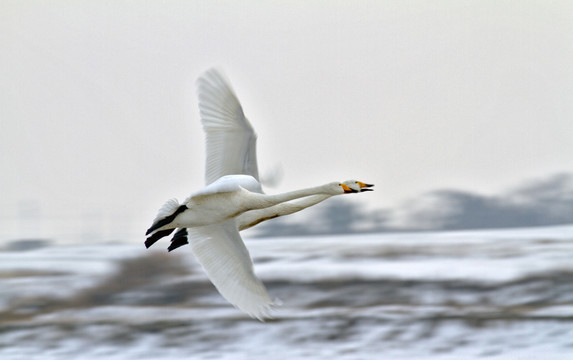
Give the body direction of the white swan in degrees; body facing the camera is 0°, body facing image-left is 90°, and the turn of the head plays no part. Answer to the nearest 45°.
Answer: approximately 270°
